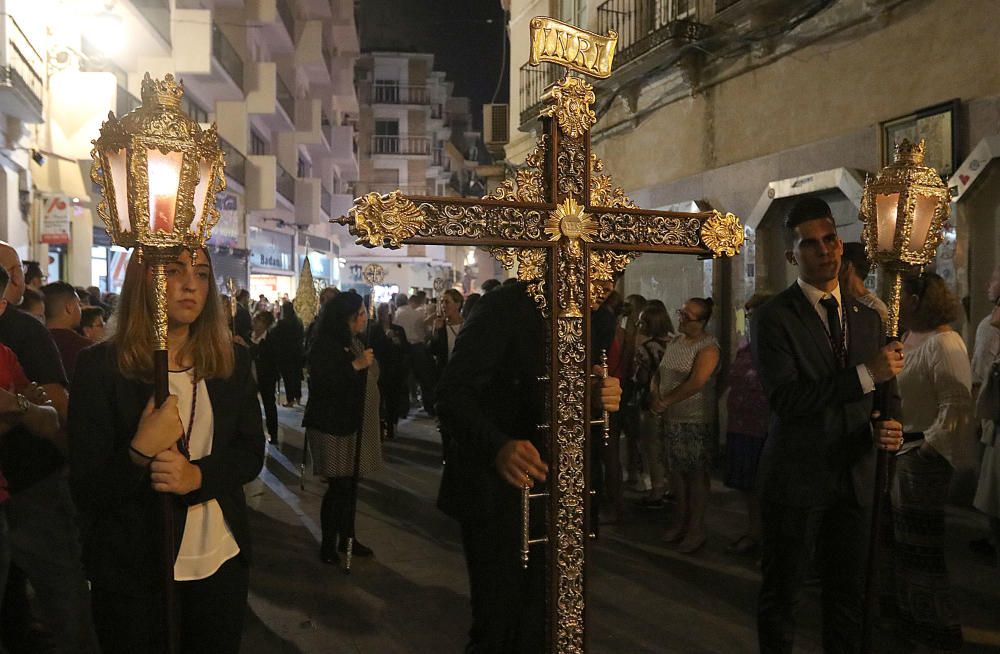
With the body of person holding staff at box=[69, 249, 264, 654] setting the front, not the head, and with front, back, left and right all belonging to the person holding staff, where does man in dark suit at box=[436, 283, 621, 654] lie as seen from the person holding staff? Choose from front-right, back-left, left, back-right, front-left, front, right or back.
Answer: front-left

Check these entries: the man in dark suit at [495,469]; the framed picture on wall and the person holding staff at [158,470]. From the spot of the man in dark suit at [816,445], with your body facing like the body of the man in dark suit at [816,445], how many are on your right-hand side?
2

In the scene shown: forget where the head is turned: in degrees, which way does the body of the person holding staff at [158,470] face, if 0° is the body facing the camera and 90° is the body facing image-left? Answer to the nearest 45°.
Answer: approximately 315°

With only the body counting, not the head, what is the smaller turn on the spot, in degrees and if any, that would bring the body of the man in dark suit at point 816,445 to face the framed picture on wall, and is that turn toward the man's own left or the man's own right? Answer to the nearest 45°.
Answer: approximately 135° to the man's own left

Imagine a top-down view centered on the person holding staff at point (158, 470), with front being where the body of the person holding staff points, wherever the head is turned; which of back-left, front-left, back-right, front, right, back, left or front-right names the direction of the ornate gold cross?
front-left

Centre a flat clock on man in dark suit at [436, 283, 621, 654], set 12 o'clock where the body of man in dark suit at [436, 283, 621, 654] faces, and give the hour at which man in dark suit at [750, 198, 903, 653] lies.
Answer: man in dark suit at [750, 198, 903, 653] is roughly at 10 o'clock from man in dark suit at [436, 283, 621, 654].

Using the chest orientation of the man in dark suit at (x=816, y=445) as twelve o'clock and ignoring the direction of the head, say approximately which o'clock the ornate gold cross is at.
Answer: The ornate gold cross is roughly at 3 o'clock from the man in dark suit.

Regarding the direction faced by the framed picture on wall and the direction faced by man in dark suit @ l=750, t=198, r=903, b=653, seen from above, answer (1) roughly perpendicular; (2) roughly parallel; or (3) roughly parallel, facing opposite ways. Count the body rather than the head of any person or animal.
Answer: roughly perpendicular

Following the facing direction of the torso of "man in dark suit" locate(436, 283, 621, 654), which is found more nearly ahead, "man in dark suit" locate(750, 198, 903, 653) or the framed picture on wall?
the man in dark suit

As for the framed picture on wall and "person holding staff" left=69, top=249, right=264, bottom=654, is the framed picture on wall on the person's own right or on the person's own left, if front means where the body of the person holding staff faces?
on the person's own left

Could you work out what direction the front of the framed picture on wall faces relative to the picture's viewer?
facing the viewer and to the left of the viewer

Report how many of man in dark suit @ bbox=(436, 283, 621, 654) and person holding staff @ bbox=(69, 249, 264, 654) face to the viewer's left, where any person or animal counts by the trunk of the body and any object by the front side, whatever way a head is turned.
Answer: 0

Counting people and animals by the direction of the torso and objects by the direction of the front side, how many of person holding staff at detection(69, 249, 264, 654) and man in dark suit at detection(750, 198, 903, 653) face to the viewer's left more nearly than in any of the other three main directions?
0

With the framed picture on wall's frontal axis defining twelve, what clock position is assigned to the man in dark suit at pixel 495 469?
The man in dark suit is roughly at 11 o'clock from the framed picture on wall.

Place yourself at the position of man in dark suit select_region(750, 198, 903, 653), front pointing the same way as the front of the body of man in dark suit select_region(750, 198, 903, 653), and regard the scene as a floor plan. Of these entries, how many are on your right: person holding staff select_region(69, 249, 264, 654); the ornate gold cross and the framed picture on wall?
2

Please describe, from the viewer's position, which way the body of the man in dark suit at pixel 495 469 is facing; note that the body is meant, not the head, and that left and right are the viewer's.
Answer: facing the viewer and to the right of the viewer

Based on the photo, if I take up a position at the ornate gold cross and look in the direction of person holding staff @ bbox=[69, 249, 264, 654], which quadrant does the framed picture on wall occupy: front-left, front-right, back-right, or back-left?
back-right

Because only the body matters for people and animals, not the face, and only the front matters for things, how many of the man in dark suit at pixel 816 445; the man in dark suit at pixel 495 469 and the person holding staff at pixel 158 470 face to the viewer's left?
0
